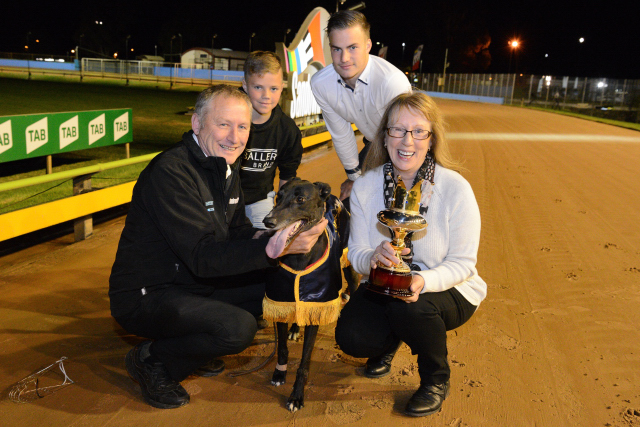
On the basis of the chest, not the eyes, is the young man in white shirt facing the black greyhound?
yes

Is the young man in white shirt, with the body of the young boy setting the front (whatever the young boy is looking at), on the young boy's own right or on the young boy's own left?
on the young boy's own left

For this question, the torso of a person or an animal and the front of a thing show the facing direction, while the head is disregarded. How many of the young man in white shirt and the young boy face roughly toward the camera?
2

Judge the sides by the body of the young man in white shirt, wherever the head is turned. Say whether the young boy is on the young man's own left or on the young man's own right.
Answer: on the young man's own right

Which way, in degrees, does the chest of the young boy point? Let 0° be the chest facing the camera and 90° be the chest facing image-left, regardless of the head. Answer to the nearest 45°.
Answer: approximately 0°

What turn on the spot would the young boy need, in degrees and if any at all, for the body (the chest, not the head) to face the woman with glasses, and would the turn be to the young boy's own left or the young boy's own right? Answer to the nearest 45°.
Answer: approximately 45° to the young boy's own left

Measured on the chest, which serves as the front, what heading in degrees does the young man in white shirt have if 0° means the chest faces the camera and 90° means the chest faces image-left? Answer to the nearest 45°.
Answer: approximately 0°

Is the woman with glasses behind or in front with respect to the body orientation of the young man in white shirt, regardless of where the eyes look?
in front

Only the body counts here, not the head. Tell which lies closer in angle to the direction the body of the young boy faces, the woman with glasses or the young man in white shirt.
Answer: the woman with glasses
